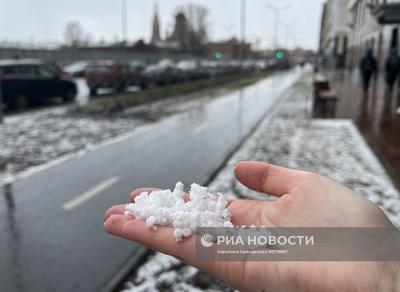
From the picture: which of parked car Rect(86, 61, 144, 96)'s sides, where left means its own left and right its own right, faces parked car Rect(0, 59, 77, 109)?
back

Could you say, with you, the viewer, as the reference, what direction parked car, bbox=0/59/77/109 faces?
facing away from the viewer and to the right of the viewer

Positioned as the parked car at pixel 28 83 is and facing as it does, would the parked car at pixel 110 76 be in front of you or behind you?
in front
